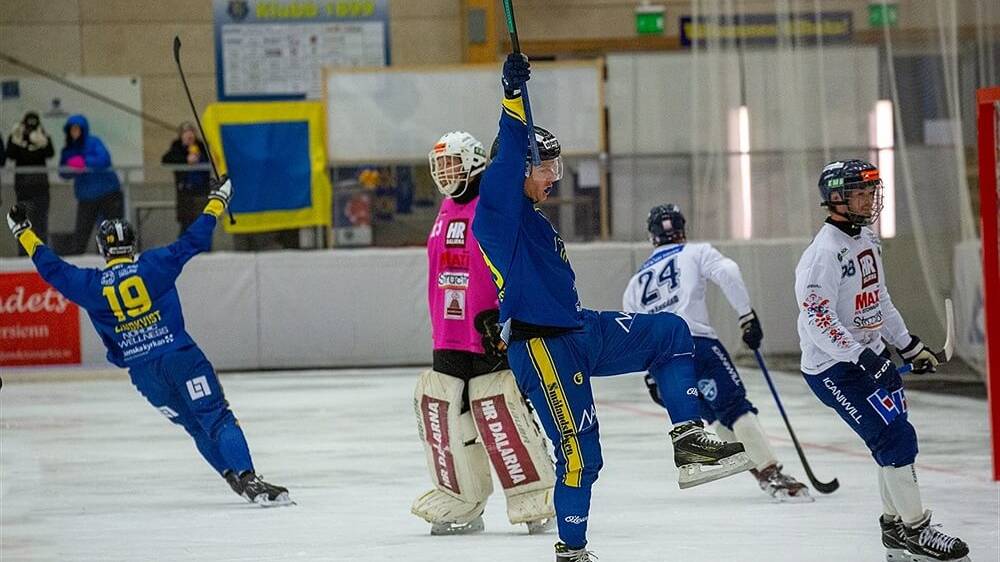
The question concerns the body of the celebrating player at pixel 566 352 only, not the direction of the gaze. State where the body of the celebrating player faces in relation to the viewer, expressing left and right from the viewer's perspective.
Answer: facing to the right of the viewer

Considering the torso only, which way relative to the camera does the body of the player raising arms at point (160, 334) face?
away from the camera

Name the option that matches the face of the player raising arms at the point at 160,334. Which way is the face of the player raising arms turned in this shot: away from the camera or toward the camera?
away from the camera

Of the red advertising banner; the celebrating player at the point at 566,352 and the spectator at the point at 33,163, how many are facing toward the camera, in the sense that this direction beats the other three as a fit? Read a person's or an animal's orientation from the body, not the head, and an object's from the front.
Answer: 2

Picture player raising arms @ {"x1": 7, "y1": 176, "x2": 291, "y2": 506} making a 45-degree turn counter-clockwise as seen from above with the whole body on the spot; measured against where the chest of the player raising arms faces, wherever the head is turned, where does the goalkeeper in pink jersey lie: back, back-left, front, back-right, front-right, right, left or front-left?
back

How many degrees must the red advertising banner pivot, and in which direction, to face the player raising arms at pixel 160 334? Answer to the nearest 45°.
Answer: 0° — it already faces them

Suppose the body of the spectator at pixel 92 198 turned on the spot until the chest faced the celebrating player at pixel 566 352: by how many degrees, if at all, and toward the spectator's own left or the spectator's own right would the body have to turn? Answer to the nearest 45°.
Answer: approximately 45° to the spectator's own left

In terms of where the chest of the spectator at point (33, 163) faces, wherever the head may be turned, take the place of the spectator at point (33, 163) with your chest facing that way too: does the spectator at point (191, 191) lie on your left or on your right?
on your left

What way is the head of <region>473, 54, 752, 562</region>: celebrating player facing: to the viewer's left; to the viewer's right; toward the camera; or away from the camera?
to the viewer's right
